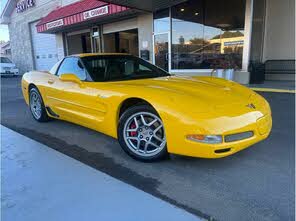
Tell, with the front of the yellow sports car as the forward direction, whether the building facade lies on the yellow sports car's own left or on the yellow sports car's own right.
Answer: on the yellow sports car's own left

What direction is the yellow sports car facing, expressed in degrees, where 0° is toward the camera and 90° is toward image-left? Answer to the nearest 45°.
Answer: approximately 315°
